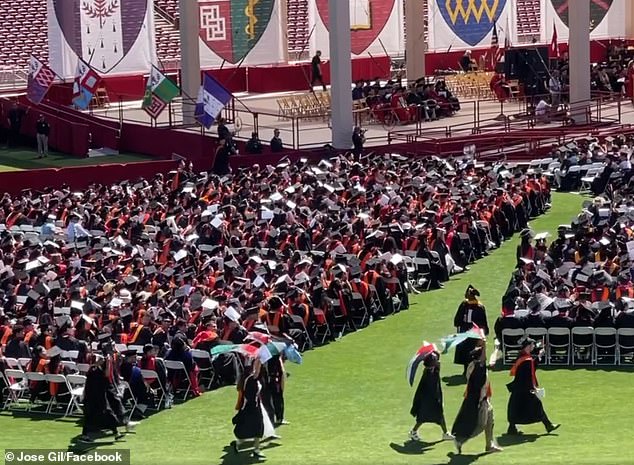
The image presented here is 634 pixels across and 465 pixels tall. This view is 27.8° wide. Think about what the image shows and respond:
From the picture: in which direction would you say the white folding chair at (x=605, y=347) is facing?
away from the camera

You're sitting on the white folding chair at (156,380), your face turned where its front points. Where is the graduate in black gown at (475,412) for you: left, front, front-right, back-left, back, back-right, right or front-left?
right

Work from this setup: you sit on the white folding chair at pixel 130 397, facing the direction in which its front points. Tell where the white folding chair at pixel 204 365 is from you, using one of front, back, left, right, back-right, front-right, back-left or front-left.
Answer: front

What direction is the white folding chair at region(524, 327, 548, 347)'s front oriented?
away from the camera

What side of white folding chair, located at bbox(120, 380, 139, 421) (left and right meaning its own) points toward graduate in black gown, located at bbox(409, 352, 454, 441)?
right

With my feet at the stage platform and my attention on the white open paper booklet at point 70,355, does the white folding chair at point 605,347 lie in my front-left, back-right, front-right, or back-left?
front-left

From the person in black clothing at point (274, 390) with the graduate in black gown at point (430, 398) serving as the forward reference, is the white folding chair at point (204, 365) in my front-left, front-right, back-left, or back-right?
back-left

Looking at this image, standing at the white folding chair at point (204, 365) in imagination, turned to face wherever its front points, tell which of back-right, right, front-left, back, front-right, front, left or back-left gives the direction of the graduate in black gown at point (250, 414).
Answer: back-right

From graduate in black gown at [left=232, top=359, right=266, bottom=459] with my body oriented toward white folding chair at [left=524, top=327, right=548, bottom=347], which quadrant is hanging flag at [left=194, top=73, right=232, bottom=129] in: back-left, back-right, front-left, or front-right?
front-left

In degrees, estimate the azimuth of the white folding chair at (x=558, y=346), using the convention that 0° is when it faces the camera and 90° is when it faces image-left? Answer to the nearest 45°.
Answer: approximately 180°

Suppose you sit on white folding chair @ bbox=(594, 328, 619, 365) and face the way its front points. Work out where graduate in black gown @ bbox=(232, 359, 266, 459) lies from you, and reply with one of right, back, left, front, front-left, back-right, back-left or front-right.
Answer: back-left

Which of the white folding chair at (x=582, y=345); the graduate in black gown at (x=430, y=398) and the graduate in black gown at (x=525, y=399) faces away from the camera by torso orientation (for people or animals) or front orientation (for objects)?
the white folding chair

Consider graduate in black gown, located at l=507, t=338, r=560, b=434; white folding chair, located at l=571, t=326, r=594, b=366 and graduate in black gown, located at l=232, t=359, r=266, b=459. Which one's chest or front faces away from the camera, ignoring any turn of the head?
the white folding chair
